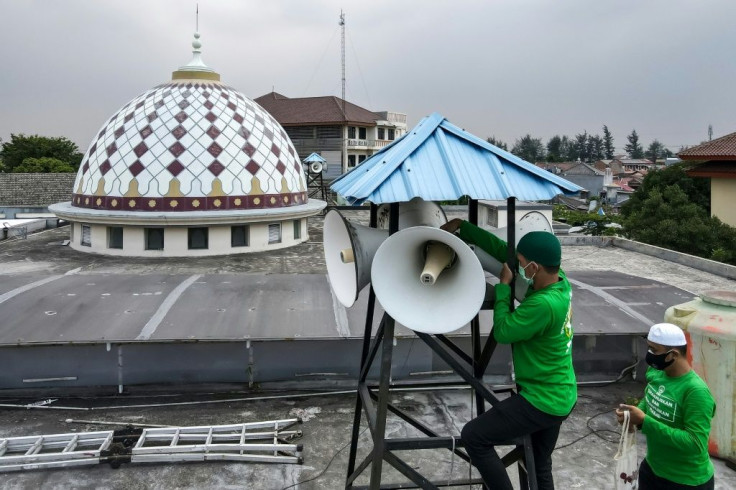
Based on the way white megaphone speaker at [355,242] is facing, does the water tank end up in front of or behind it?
behind

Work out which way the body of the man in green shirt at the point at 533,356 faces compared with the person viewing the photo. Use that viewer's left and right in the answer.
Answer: facing to the left of the viewer

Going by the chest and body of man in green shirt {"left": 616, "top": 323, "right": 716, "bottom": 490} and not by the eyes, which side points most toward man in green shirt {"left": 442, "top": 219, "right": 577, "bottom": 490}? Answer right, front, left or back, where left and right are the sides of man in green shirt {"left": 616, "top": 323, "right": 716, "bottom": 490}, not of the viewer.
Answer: front

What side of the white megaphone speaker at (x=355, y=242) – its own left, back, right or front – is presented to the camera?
left

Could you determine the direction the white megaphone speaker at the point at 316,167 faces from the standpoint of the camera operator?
facing the viewer

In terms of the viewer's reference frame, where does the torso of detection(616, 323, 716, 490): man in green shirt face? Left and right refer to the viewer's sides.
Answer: facing the viewer and to the left of the viewer

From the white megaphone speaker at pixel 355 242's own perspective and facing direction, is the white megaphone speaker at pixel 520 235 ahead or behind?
behind

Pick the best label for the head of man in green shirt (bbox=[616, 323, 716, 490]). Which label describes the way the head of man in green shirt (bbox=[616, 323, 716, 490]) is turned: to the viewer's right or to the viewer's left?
to the viewer's left

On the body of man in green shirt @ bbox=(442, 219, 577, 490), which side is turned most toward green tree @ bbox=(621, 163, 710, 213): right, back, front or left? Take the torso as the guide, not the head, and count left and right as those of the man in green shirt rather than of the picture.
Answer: right

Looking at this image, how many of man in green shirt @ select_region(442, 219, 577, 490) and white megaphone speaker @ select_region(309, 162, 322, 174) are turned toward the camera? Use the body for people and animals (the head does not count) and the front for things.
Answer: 1

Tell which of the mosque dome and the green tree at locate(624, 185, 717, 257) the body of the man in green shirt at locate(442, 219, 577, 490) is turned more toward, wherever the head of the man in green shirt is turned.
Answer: the mosque dome

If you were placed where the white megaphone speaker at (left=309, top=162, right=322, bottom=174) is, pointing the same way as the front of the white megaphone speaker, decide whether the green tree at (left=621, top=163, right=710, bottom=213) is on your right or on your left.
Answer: on your left

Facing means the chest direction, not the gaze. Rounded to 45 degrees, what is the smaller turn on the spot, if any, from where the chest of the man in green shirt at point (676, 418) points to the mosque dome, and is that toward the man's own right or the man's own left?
approximately 90° to the man's own right

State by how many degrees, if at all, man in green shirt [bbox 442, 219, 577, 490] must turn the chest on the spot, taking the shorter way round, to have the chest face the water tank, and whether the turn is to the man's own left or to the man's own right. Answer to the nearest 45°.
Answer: approximately 135° to the man's own right
